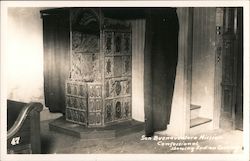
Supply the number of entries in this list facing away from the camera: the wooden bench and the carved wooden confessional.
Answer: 0

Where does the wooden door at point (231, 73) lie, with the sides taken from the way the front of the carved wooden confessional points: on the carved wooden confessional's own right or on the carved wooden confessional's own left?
on the carved wooden confessional's own left

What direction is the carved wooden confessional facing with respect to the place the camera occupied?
facing the viewer and to the left of the viewer

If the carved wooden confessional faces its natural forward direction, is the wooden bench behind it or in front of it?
in front
